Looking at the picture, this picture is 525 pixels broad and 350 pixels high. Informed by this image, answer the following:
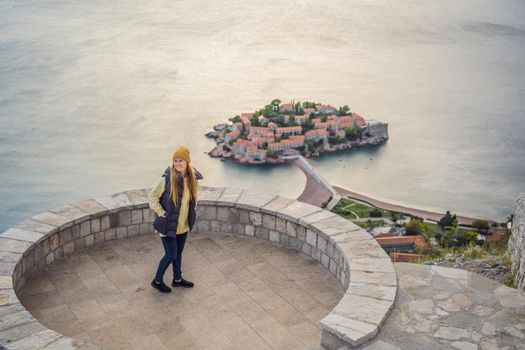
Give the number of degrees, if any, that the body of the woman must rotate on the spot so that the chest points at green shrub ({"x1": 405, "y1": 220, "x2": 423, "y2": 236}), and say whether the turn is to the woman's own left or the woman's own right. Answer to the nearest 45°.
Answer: approximately 90° to the woman's own left

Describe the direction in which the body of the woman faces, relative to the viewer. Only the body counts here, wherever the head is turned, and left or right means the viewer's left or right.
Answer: facing the viewer and to the right of the viewer

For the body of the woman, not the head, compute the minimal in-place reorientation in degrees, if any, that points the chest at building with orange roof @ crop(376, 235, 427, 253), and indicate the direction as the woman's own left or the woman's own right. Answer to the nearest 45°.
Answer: approximately 90° to the woman's own left

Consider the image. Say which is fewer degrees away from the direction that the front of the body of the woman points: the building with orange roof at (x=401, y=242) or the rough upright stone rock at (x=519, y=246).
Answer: the rough upright stone rock

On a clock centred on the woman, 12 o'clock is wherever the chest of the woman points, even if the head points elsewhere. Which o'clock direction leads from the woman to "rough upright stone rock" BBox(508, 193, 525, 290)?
The rough upright stone rock is roughly at 10 o'clock from the woman.

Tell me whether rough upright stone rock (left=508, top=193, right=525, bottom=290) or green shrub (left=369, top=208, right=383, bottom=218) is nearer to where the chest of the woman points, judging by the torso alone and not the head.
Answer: the rough upright stone rock
